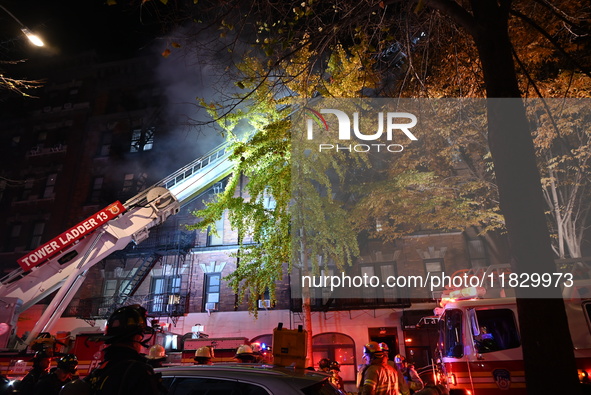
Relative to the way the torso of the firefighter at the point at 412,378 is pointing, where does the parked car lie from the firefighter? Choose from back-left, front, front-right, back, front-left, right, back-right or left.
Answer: left

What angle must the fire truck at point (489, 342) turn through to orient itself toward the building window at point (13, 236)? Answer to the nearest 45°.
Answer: approximately 45° to its right

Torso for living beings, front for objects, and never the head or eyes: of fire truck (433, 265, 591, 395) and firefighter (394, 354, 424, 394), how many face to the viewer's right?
0

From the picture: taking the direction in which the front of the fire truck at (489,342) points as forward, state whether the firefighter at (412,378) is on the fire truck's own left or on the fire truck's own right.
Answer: on the fire truck's own right

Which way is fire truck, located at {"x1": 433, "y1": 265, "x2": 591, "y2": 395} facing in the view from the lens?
facing the viewer and to the left of the viewer

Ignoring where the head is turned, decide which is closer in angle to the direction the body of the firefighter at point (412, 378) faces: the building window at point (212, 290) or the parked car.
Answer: the building window

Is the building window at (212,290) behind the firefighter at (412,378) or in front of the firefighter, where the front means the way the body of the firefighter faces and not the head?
in front

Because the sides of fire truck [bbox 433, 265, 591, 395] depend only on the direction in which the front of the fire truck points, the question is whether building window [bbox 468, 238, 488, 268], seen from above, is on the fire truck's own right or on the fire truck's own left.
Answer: on the fire truck's own right
